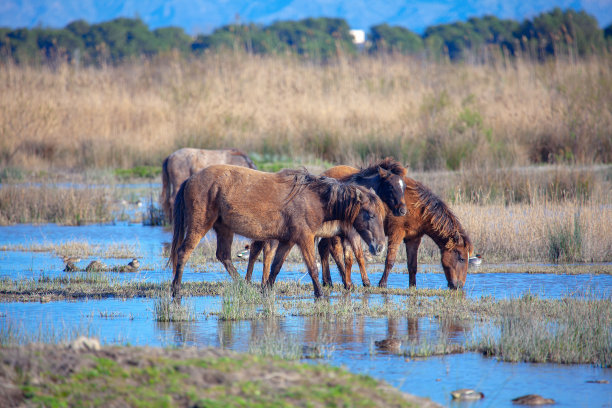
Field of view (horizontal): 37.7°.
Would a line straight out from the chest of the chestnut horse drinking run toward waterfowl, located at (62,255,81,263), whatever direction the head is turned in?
no

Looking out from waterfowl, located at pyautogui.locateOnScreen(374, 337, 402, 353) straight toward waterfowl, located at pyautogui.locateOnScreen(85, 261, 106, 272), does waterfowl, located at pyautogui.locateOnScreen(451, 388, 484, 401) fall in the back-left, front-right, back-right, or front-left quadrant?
back-left

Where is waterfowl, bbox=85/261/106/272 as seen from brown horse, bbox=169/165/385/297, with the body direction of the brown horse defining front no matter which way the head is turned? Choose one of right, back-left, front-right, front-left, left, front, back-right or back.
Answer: back-left

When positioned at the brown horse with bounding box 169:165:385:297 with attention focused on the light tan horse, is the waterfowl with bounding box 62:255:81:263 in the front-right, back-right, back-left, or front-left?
front-left

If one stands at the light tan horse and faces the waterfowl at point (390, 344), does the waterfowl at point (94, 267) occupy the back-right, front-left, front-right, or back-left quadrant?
front-right

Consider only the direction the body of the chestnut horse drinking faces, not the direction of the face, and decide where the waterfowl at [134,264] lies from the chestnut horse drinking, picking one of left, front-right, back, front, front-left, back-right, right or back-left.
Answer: back

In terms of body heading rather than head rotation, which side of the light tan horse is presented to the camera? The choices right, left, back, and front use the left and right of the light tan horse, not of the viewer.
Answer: right

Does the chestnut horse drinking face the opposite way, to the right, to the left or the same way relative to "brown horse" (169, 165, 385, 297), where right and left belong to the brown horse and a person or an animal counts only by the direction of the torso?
the same way

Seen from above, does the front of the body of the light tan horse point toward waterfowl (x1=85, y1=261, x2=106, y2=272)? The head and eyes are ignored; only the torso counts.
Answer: no

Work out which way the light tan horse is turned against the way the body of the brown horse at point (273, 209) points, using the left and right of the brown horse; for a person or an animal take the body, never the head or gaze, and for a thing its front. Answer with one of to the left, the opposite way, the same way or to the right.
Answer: the same way

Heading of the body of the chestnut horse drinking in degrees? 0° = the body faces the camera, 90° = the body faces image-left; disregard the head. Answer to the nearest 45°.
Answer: approximately 270°

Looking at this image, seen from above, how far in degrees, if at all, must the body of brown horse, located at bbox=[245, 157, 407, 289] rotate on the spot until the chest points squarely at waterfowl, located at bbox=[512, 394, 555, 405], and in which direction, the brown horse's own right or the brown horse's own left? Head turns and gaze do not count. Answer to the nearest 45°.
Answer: approximately 90° to the brown horse's own right

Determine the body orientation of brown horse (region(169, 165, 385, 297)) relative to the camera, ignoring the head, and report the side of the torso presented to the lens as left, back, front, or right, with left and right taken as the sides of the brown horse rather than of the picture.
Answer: right

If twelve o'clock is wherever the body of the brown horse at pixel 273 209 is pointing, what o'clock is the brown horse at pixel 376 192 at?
the brown horse at pixel 376 192 is roughly at 11 o'clock from the brown horse at pixel 273 209.

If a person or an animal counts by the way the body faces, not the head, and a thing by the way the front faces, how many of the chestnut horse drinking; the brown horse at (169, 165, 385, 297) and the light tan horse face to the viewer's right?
3

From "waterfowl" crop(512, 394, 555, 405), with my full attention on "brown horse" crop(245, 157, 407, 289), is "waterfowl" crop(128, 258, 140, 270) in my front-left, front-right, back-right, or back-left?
front-left

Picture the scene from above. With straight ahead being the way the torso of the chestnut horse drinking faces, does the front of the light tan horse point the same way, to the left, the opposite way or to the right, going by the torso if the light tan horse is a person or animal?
the same way

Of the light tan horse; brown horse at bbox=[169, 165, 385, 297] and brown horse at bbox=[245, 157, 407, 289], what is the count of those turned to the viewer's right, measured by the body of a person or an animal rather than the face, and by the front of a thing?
3

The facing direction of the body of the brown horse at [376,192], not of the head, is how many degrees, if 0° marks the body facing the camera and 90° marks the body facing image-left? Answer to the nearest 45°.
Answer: approximately 270°

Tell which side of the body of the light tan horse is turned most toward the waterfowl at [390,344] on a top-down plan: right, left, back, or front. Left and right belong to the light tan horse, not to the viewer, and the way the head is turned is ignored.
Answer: right
